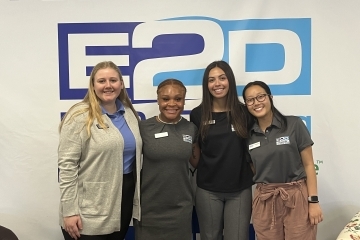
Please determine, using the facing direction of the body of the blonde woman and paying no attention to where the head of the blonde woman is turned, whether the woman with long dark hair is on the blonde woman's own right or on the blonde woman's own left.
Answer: on the blonde woman's own left

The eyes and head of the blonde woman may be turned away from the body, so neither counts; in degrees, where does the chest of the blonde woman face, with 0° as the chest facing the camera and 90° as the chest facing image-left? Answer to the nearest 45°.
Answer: approximately 315°

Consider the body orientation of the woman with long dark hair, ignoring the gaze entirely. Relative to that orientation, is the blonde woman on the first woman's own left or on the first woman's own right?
on the first woman's own right

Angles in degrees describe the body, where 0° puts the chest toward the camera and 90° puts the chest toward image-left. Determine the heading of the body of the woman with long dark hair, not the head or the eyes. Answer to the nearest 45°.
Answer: approximately 0°
